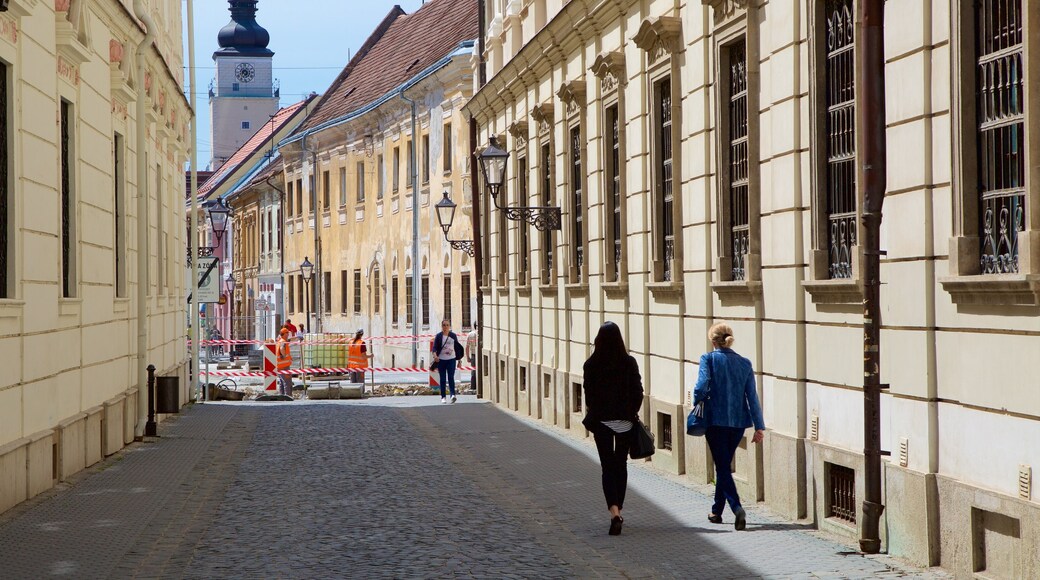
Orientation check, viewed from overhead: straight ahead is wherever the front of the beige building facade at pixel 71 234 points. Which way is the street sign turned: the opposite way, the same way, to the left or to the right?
to the right

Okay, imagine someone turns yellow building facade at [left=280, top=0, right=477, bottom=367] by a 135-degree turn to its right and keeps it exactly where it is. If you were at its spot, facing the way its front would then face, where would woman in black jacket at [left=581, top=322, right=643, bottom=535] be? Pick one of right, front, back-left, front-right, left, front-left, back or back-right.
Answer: back

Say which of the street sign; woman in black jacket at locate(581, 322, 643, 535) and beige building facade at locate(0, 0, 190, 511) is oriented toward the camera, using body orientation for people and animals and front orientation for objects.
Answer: the street sign

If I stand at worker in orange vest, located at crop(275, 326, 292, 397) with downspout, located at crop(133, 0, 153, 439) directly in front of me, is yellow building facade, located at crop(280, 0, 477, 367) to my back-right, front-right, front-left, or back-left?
back-left

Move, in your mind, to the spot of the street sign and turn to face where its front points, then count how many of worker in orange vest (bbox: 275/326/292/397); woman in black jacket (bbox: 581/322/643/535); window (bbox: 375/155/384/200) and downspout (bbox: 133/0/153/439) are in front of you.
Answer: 2

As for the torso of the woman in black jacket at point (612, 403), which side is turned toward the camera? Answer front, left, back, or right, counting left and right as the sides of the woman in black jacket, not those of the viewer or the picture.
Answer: back

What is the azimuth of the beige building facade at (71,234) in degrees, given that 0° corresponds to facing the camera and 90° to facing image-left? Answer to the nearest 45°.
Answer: approximately 270°

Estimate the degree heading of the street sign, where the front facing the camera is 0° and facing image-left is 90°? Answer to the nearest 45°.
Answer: approximately 0°

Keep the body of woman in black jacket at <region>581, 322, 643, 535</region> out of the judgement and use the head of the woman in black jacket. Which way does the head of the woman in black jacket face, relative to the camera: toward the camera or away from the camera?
away from the camera

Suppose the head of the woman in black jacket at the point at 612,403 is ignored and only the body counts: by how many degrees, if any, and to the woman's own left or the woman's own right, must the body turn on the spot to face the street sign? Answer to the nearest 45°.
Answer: approximately 45° to the woman's own left

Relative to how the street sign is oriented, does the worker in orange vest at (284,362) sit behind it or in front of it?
behind

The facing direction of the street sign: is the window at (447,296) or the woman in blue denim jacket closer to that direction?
the woman in blue denim jacket
